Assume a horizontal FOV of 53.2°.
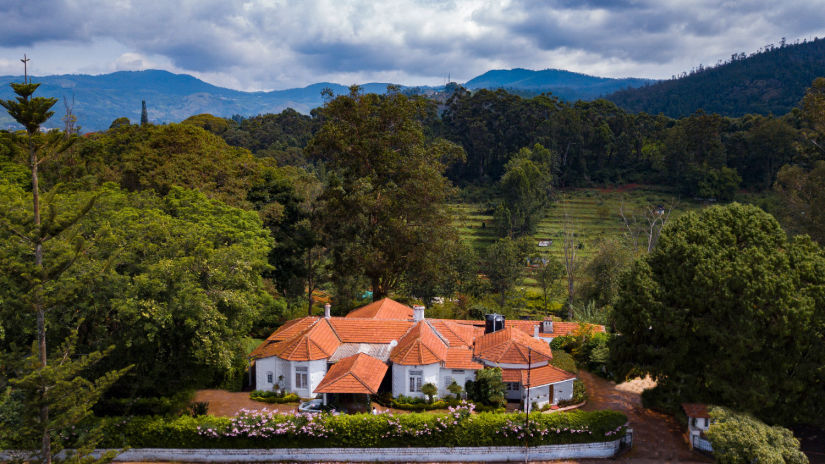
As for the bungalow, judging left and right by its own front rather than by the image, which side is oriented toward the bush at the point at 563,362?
left

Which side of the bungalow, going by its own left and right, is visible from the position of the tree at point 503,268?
back

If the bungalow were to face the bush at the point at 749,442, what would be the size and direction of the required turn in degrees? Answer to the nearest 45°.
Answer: approximately 45° to its left

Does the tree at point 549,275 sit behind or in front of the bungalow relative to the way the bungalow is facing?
behind

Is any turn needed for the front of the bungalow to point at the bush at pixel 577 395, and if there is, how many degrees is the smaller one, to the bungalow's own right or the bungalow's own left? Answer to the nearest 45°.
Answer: approximately 90° to the bungalow's own left

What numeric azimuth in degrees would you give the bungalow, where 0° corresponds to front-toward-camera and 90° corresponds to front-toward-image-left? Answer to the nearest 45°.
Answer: approximately 0°

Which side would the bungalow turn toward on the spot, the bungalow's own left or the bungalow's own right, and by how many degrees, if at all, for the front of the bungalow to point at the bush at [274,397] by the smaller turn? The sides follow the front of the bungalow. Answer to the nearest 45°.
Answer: approximately 90° to the bungalow's own right
